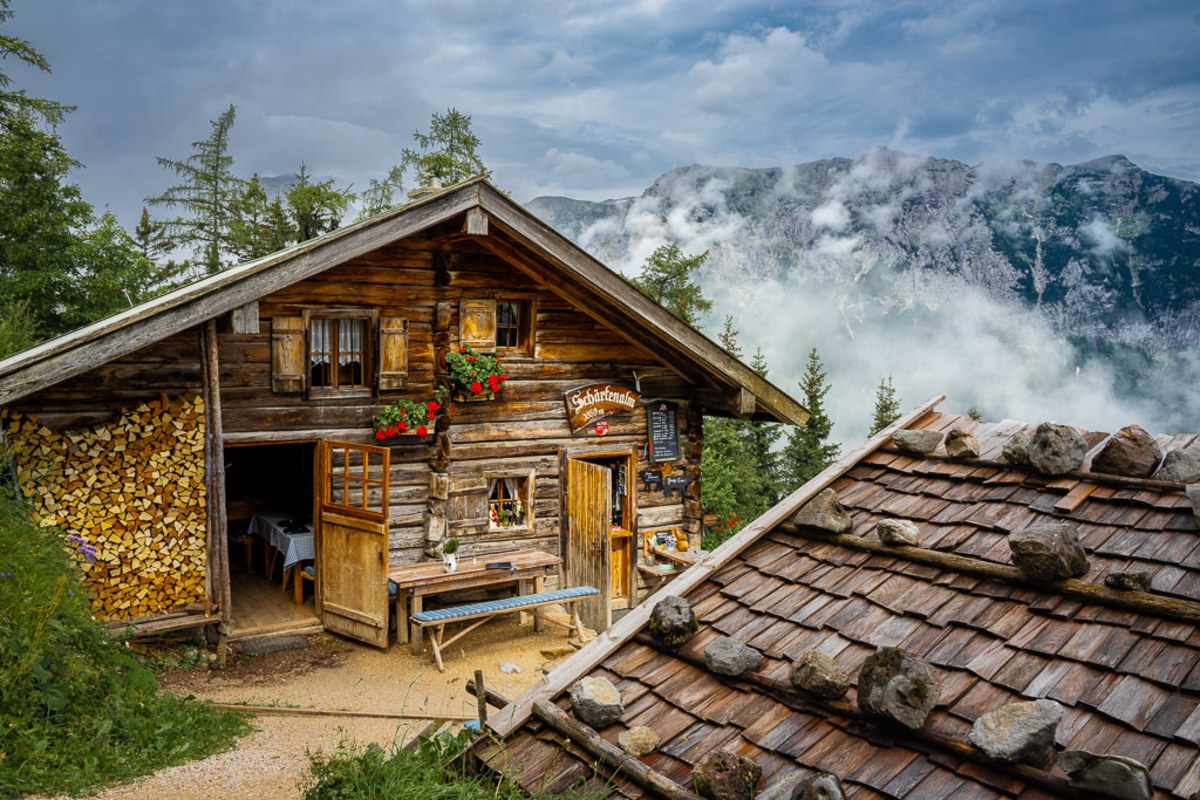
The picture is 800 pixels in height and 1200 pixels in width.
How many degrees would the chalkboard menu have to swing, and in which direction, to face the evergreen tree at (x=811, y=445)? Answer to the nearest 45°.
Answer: approximately 180°

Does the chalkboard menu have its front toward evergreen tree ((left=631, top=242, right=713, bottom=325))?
no

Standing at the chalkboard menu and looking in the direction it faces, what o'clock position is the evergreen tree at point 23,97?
The evergreen tree is roughly at 4 o'clock from the chalkboard menu.

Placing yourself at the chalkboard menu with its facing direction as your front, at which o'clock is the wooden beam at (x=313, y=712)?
The wooden beam is roughly at 1 o'clock from the chalkboard menu.

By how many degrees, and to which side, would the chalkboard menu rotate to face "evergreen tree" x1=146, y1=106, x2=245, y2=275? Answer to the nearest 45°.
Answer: approximately 135° to its right

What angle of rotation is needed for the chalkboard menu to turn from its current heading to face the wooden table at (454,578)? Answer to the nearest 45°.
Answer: approximately 45° to its right

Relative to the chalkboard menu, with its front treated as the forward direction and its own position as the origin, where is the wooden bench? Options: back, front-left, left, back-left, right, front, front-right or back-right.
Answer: front-right

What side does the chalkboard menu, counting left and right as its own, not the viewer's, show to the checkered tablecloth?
right

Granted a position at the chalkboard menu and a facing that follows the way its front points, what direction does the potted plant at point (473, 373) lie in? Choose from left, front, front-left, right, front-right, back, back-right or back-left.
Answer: front-right

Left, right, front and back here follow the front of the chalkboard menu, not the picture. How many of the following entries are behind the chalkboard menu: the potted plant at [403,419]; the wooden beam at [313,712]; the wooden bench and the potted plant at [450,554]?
0

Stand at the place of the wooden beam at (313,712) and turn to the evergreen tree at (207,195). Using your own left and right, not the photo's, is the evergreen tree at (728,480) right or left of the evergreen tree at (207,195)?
right

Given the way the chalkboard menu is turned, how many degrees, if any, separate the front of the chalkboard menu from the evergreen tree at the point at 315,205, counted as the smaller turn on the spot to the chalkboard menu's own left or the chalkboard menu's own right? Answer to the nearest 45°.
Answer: approximately 135° to the chalkboard menu's own right

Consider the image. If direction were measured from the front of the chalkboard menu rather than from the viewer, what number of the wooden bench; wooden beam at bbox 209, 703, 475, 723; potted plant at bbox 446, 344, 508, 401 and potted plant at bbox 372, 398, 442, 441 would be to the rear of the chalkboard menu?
0

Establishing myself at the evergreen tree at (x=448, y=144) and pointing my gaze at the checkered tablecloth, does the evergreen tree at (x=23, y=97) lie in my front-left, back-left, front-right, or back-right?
front-right

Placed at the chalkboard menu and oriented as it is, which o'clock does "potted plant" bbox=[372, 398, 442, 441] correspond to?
The potted plant is roughly at 2 o'clock from the chalkboard menu.

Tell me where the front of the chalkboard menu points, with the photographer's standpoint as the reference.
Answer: facing the viewer

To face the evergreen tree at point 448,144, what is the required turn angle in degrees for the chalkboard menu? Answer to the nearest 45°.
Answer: approximately 135° to its right
